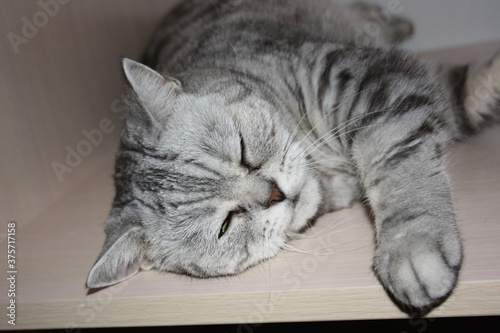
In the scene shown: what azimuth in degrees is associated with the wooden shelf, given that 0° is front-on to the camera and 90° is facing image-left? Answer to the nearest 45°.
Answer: approximately 0°
